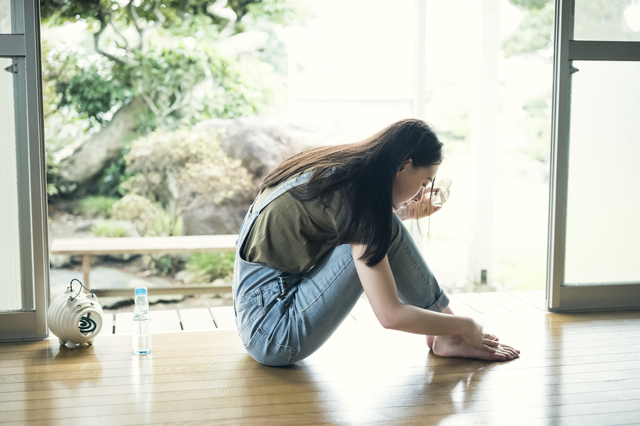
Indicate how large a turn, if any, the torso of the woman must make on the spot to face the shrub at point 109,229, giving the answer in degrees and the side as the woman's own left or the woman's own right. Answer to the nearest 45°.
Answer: approximately 135° to the woman's own left

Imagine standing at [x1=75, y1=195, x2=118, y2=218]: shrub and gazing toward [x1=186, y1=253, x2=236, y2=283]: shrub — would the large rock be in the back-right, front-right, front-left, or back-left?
front-left

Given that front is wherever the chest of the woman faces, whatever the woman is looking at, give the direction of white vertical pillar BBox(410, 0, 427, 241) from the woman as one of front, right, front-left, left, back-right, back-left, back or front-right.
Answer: left

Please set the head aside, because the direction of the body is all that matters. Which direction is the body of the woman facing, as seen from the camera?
to the viewer's right

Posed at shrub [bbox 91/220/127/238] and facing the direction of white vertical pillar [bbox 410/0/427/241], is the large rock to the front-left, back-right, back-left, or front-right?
front-left

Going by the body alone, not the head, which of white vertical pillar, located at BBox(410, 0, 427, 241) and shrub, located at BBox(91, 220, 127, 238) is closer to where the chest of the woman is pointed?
the white vertical pillar

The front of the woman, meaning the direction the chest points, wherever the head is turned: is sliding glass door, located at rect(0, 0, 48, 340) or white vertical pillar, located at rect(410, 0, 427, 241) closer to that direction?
the white vertical pillar

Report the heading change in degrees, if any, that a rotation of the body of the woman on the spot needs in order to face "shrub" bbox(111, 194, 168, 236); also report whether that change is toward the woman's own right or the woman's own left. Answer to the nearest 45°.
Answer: approximately 135° to the woman's own left

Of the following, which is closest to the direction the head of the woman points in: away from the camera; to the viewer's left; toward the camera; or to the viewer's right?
to the viewer's right

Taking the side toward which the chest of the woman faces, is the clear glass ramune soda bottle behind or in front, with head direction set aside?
behind
